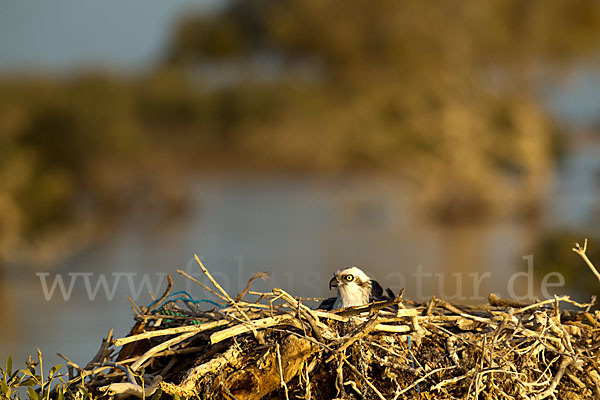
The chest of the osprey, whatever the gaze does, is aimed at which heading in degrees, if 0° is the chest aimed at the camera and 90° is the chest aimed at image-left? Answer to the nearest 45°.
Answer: approximately 45°
